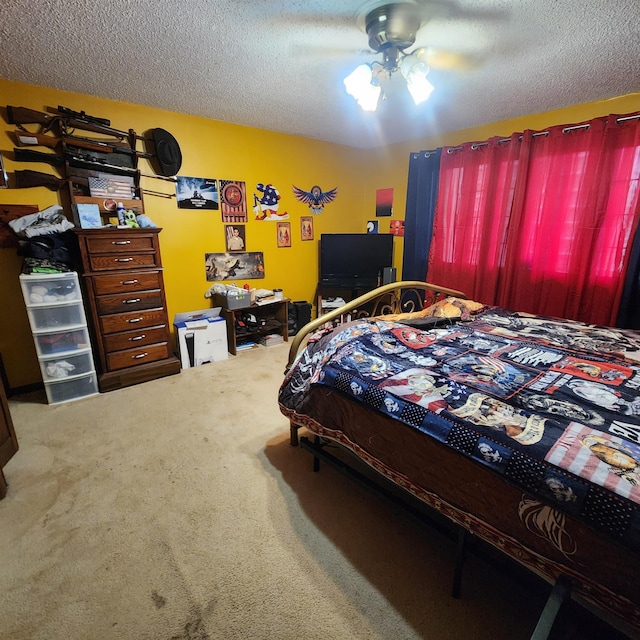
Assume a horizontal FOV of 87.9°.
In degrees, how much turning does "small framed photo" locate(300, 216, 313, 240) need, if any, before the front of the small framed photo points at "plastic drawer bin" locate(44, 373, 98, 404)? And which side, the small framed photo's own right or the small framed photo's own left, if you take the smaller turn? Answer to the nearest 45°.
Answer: approximately 90° to the small framed photo's own right

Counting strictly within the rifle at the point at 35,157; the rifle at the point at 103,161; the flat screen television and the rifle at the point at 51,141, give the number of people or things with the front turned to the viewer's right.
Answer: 3

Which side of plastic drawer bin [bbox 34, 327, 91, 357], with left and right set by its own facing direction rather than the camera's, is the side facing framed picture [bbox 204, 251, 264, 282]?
left

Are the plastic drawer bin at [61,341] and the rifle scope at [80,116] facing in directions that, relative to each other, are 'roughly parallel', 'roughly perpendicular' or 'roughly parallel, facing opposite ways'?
roughly perpendicular

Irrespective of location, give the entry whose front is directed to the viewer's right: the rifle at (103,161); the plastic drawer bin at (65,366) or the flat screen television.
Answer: the rifle

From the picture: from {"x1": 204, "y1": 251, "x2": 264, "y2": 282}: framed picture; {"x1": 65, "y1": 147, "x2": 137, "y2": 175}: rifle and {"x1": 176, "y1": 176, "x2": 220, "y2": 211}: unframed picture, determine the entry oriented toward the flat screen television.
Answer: the rifle

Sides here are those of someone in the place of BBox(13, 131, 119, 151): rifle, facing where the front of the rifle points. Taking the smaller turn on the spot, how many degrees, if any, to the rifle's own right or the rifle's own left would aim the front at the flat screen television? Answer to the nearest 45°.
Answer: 0° — it already faces it

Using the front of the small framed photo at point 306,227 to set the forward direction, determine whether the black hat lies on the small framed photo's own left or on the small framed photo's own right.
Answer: on the small framed photo's own right

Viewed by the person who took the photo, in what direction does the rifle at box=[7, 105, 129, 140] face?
facing to the right of the viewer

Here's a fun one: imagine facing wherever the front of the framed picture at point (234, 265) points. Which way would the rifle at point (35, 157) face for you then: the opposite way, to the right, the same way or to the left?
to the left

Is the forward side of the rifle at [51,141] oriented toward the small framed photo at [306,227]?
yes

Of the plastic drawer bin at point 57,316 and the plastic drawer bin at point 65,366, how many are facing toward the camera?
2

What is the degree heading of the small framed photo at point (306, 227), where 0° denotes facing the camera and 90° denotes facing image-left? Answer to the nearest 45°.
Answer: approximately 315°
